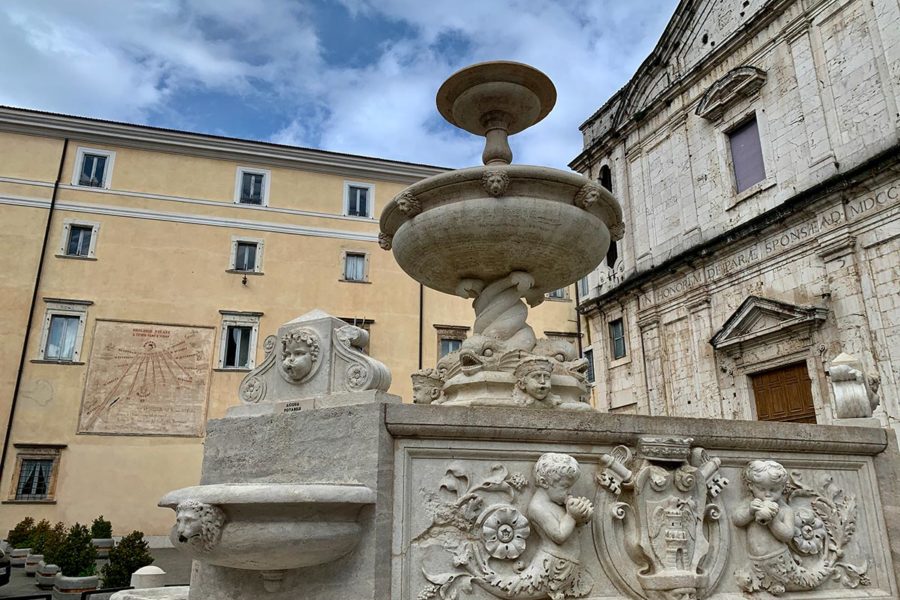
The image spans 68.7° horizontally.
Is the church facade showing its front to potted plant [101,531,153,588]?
yes

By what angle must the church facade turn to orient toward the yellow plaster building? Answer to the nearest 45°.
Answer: approximately 45° to its right

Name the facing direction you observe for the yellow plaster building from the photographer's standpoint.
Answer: facing the viewer

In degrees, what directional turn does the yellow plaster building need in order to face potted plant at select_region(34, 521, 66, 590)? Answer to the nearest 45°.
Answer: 0° — it already faces it

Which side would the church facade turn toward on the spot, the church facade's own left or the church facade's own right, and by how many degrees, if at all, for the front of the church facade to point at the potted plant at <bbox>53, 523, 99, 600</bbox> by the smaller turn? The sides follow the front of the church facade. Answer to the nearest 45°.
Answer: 0° — it already faces it

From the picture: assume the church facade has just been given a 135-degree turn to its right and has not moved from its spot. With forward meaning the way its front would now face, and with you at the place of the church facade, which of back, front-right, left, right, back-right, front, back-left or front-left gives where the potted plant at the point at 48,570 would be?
back-left

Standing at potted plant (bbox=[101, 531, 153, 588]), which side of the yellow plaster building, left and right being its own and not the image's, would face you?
front

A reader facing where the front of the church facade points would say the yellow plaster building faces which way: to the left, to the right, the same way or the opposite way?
to the left

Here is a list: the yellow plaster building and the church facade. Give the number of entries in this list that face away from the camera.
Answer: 0

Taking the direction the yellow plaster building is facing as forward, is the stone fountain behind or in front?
in front

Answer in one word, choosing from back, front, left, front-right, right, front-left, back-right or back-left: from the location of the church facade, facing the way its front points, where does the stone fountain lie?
front-left

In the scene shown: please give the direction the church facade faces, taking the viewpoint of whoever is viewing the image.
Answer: facing the viewer and to the left of the viewer

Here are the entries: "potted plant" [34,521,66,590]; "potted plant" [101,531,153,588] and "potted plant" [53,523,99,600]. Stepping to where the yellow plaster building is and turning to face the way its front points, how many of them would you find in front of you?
3
